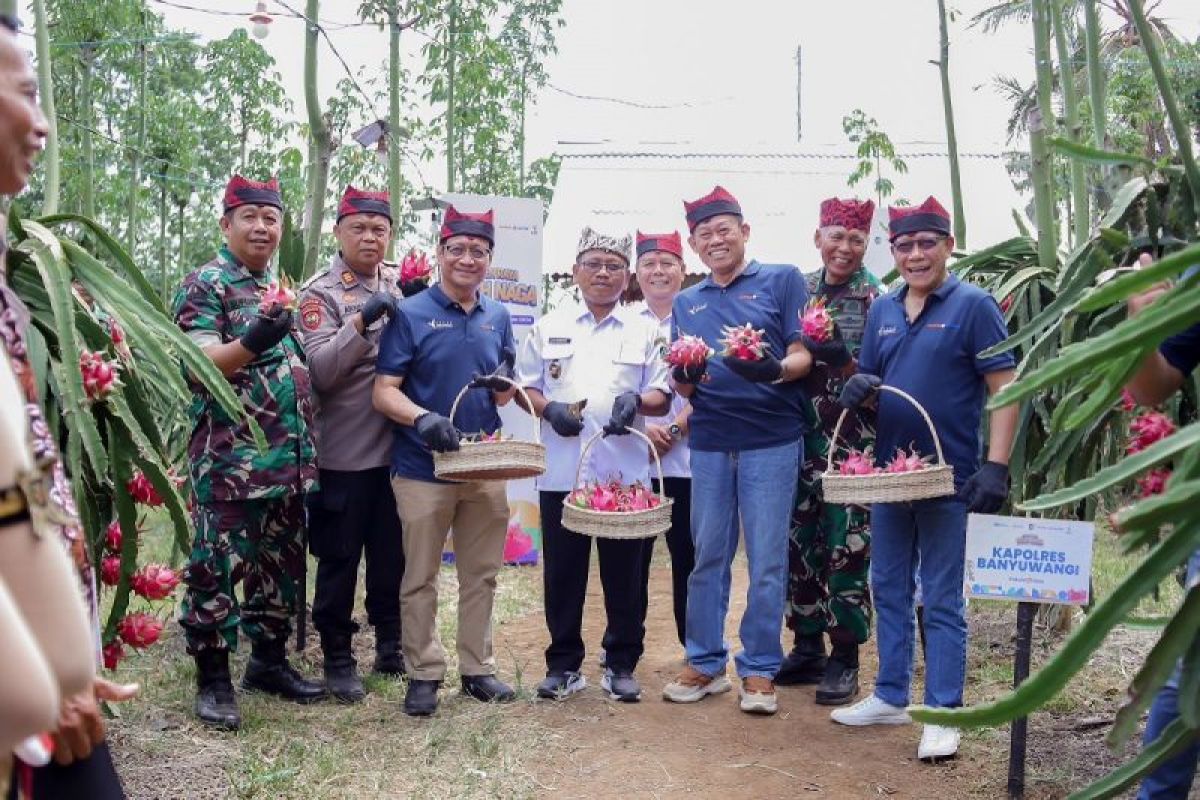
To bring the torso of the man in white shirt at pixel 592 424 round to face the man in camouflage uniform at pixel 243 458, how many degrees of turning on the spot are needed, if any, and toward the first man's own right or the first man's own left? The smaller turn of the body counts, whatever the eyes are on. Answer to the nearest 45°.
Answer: approximately 45° to the first man's own right

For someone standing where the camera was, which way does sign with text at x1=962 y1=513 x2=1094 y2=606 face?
facing the viewer

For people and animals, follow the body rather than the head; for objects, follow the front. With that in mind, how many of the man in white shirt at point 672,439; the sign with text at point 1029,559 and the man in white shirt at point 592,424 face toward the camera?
3

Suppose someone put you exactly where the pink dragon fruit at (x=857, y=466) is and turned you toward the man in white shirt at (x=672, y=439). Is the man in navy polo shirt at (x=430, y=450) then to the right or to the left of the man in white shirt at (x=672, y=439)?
left

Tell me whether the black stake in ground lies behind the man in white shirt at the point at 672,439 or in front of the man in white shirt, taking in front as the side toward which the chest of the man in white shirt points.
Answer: in front

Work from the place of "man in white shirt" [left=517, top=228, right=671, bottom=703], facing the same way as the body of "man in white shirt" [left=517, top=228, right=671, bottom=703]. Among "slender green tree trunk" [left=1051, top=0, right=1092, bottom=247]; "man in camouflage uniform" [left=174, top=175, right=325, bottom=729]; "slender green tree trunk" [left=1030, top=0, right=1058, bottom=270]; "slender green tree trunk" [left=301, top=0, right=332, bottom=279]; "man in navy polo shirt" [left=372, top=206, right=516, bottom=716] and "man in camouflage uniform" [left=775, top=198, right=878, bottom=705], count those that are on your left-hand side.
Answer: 3

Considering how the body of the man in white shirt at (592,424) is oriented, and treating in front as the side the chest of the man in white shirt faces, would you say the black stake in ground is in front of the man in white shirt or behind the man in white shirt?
in front

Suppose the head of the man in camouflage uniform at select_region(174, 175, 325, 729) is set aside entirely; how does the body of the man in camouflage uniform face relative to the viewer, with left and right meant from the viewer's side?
facing the viewer and to the right of the viewer

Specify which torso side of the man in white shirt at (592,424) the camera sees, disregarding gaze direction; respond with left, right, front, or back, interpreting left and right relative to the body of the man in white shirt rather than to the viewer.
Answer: front

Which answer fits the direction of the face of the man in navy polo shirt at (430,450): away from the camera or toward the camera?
toward the camera

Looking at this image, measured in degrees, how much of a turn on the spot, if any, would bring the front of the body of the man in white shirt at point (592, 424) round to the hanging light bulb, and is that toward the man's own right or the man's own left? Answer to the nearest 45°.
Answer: approximately 135° to the man's own right

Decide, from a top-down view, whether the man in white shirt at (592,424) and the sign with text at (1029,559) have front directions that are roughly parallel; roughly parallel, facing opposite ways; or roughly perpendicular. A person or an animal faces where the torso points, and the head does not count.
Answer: roughly parallel

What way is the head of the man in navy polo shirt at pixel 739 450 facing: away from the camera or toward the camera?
toward the camera
